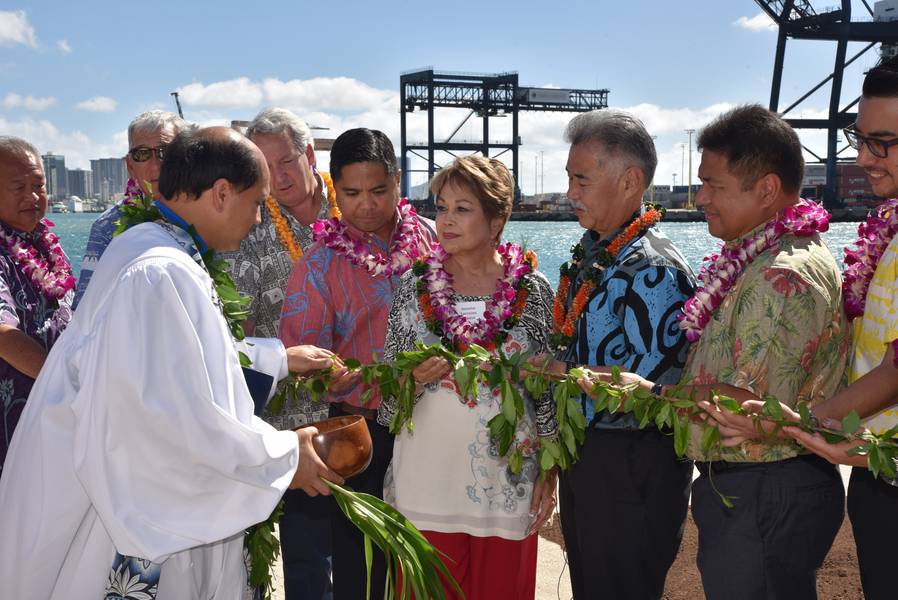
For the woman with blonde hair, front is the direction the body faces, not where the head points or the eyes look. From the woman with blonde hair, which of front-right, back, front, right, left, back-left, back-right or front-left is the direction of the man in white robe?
front-right

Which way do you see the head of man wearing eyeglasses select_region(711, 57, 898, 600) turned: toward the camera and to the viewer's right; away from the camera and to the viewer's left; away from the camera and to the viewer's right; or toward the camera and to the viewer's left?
toward the camera and to the viewer's left

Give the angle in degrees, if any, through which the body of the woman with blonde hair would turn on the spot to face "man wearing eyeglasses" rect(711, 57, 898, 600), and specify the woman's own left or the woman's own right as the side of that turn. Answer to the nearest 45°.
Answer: approximately 45° to the woman's own left

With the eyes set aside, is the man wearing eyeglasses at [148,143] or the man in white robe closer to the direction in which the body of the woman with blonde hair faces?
the man in white robe

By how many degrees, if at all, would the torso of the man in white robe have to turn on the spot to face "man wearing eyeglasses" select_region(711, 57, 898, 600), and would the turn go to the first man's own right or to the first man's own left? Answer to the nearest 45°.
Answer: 0° — they already face them

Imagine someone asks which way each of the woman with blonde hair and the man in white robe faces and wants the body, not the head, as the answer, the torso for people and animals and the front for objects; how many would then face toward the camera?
1

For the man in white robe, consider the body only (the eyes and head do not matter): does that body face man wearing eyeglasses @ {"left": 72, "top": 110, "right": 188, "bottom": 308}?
no

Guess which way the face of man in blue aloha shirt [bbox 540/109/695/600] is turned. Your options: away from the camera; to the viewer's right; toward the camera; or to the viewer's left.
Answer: to the viewer's left

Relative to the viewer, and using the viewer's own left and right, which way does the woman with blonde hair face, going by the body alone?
facing the viewer

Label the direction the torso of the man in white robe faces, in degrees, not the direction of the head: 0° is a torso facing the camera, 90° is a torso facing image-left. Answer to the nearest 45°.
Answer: approximately 270°

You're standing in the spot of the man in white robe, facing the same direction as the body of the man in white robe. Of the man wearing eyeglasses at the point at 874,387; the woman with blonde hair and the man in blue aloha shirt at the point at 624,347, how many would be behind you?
0

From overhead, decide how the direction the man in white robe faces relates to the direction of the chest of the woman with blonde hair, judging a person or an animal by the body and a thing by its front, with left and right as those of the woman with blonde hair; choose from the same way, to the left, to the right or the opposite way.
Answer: to the left

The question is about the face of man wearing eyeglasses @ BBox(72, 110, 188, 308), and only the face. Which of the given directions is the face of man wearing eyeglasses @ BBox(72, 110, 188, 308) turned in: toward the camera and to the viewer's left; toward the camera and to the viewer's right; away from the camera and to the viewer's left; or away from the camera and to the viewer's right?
toward the camera and to the viewer's right
